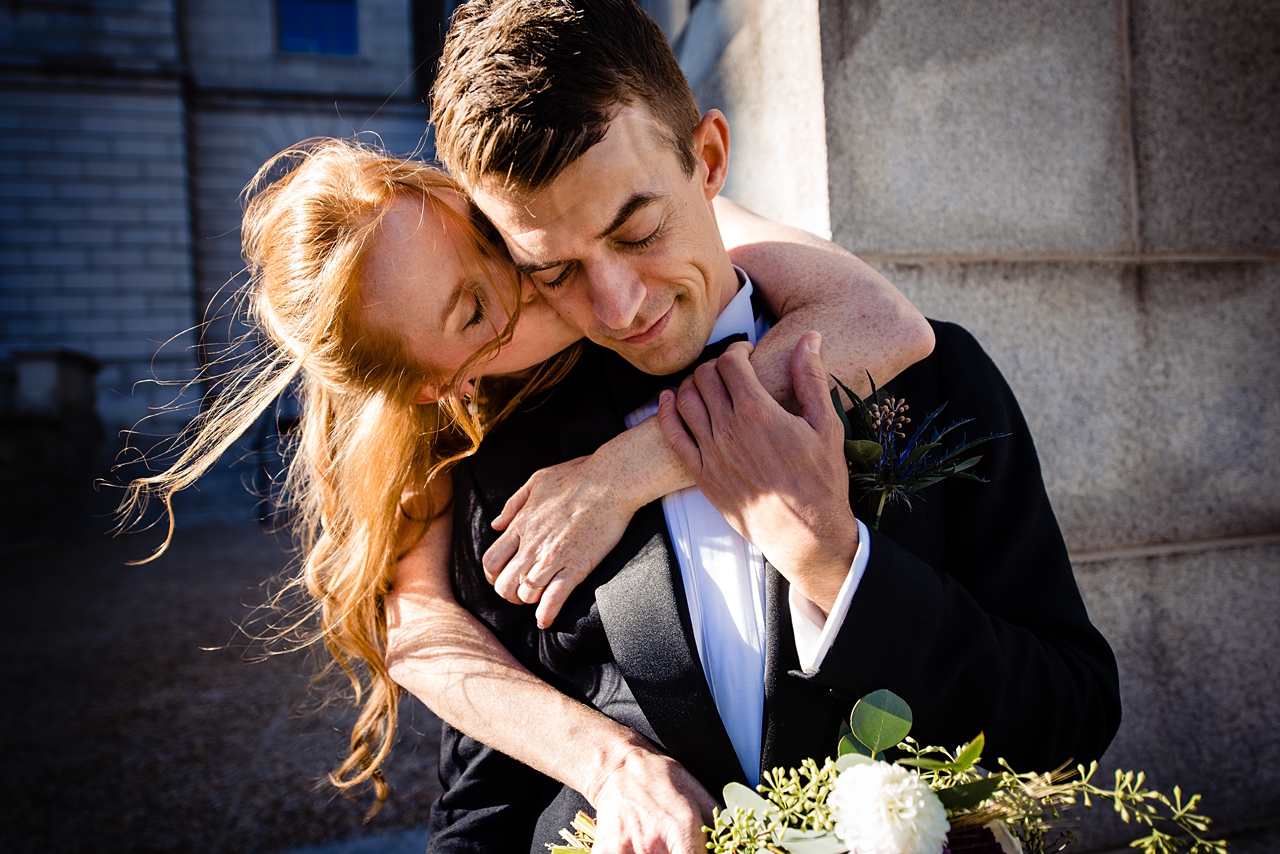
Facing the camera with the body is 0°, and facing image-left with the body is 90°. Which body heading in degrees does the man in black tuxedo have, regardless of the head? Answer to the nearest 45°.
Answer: approximately 0°

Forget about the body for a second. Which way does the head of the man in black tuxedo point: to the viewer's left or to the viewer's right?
to the viewer's left
